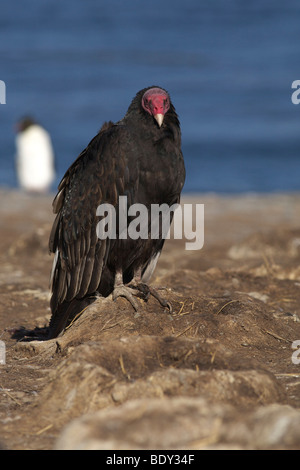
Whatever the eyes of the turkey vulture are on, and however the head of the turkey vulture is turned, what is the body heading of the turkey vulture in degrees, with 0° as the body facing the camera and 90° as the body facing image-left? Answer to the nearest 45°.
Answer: approximately 315°
